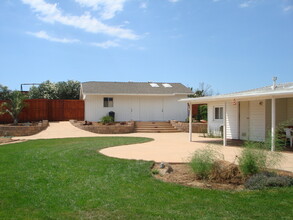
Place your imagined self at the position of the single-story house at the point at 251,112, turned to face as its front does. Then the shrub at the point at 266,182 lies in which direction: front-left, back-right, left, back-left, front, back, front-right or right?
front-left

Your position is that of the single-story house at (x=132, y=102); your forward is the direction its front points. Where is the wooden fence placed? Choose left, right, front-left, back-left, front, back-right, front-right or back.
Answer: right

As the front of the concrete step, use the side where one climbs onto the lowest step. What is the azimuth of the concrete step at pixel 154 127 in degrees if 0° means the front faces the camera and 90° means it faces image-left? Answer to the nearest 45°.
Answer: approximately 0°

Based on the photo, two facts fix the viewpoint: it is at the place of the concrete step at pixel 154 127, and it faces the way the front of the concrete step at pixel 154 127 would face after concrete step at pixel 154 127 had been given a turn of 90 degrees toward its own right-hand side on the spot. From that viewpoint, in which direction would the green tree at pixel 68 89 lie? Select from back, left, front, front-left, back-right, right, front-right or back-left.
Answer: front-right

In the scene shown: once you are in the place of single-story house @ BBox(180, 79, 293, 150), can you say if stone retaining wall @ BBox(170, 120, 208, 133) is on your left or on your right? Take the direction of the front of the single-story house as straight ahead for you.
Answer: on your right

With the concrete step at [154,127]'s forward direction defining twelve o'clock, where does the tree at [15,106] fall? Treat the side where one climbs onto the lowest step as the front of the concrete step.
The tree is roughly at 3 o'clock from the concrete step.

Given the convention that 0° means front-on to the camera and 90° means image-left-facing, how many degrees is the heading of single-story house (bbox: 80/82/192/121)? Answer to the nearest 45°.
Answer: approximately 0°

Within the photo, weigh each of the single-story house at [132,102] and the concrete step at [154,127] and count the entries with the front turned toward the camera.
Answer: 2

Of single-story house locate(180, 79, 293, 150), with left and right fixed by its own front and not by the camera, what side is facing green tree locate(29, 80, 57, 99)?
right

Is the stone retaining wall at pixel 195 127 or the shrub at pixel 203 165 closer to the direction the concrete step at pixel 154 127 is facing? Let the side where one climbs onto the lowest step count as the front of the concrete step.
the shrub

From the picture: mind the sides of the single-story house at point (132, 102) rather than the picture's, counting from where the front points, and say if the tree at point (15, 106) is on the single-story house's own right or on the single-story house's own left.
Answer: on the single-story house's own right
